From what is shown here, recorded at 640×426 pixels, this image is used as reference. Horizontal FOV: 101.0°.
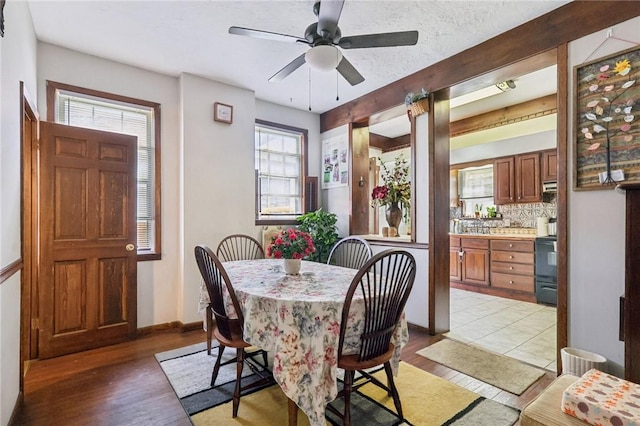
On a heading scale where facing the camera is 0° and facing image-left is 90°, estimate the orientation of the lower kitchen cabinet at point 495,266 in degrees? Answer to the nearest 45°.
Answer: approximately 45°

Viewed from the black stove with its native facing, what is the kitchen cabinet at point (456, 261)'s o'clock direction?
The kitchen cabinet is roughly at 2 o'clock from the black stove.

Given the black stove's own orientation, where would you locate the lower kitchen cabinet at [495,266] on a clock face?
The lower kitchen cabinet is roughly at 2 o'clock from the black stove.

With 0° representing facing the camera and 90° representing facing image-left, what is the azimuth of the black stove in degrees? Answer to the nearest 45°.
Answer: approximately 45°
